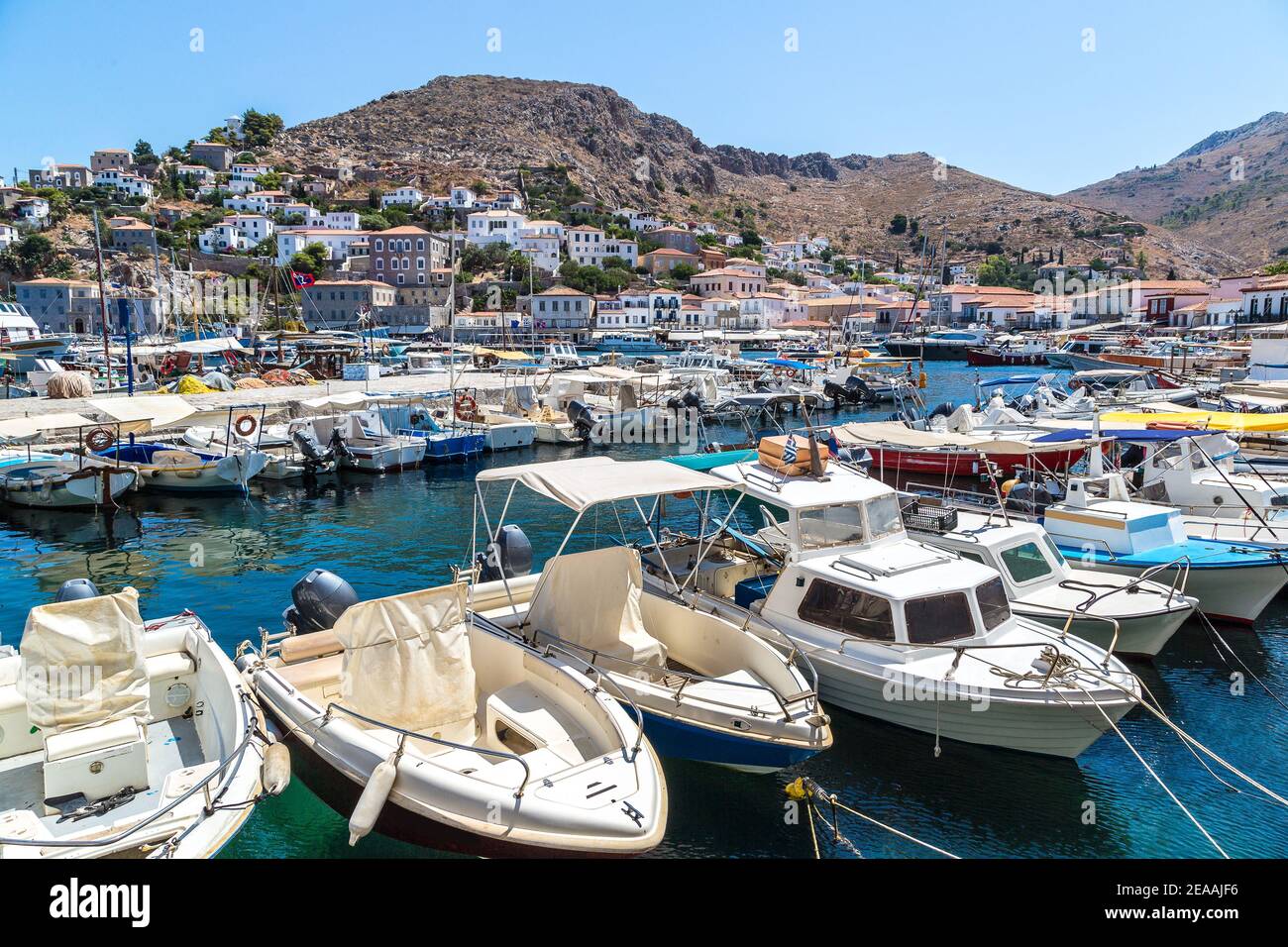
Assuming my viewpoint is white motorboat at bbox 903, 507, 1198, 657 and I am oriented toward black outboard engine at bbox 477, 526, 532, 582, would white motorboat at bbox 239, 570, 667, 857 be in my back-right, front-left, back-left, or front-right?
front-left

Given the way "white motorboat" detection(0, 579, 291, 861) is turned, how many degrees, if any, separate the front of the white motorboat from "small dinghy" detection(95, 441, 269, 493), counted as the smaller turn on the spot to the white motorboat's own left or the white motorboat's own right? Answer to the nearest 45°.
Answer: approximately 180°

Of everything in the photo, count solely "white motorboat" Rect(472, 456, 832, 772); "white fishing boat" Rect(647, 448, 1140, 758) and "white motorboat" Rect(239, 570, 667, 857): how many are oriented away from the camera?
0

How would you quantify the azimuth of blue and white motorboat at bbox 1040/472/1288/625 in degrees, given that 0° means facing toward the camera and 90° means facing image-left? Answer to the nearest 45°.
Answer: approximately 315°

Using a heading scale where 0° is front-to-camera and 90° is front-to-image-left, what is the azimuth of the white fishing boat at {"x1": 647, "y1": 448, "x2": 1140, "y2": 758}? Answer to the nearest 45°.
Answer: approximately 315°

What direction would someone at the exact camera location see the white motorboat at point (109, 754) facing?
facing the viewer

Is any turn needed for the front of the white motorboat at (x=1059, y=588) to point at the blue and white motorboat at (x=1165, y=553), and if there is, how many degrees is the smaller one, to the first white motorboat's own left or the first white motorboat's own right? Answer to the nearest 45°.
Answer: approximately 90° to the first white motorboat's own left

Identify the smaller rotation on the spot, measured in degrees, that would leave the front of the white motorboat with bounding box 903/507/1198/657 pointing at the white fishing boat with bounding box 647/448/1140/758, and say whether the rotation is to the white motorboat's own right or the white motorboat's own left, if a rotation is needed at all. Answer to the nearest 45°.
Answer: approximately 90° to the white motorboat's own right

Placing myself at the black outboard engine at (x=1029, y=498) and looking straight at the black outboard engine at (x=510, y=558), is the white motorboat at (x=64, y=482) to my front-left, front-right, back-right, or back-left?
front-right

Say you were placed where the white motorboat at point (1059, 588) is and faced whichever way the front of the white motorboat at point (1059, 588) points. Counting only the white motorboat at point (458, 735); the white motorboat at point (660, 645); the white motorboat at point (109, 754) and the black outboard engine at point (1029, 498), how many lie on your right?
3

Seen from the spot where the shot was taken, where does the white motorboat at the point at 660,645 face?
facing the viewer and to the right of the viewer
